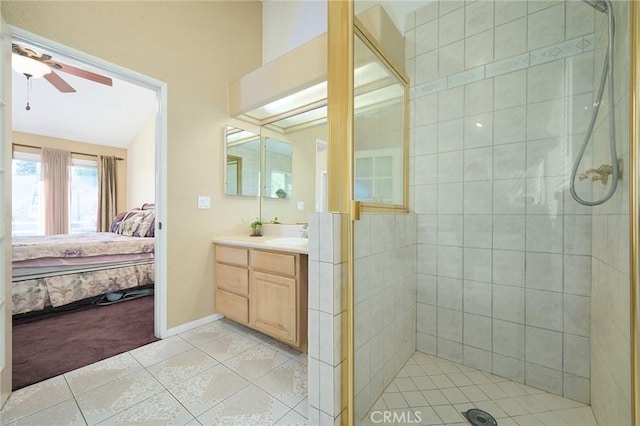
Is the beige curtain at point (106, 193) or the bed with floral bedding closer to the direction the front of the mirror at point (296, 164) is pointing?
the bed with floral bedding

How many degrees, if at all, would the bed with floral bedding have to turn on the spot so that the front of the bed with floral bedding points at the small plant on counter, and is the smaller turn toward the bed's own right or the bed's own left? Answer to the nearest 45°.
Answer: approximately 90° to the bed's own left

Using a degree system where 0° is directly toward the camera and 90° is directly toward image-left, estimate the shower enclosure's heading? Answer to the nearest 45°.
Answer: approximately 45°

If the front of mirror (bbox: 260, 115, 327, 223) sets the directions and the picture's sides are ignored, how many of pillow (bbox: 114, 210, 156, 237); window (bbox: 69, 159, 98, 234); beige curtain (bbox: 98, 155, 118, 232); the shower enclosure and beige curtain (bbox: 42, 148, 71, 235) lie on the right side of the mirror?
4

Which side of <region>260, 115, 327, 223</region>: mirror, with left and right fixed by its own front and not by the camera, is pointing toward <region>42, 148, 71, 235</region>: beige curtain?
right

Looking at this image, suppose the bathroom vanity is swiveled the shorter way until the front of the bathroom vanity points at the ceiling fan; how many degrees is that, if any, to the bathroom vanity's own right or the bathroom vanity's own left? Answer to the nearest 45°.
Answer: approximately 90° to the bathroom vanity's own right

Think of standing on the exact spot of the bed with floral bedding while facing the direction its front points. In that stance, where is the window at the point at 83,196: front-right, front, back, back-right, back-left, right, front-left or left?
back-right

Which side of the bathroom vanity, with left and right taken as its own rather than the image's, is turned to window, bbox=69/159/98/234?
right

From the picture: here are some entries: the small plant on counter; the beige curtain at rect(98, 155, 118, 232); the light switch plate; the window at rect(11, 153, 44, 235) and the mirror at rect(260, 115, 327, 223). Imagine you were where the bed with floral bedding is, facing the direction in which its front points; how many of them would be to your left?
3
